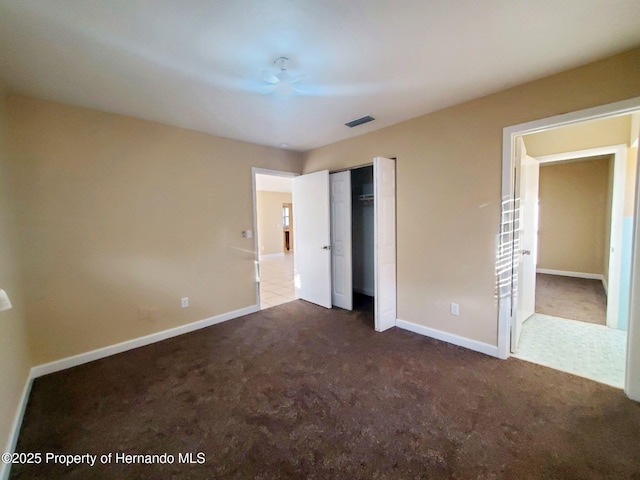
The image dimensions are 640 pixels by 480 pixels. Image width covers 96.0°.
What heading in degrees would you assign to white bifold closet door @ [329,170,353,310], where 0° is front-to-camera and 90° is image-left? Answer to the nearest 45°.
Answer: approximately 45°

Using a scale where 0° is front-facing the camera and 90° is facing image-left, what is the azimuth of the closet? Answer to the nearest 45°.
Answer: approximately 45°

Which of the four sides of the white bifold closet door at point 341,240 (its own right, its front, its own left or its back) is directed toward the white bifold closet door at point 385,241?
left

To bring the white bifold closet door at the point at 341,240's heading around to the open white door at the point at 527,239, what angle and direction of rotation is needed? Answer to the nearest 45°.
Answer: approximately 135° to its left

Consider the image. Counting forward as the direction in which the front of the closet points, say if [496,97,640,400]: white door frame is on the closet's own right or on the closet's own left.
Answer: on the closet's own left

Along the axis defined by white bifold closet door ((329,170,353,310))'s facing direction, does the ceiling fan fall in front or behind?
in front
